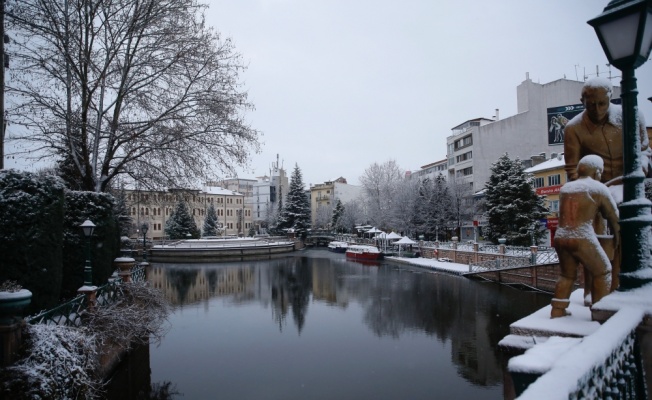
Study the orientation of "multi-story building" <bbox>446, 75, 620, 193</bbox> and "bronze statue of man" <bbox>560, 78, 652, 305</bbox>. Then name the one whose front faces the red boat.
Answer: the multi-story building

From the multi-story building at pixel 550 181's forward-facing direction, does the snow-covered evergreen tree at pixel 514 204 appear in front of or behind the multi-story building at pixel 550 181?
in front

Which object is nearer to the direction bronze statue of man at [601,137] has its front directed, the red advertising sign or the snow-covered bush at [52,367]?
the snow-covered bush

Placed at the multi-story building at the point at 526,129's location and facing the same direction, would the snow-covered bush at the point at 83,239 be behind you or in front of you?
in front

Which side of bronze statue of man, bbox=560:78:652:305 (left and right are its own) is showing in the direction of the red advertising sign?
back

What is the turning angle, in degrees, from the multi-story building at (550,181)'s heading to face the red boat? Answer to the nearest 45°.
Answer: approximately 45° to its right

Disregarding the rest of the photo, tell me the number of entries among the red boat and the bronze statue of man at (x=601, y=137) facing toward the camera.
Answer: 1

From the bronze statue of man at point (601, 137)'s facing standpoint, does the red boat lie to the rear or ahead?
to the rear

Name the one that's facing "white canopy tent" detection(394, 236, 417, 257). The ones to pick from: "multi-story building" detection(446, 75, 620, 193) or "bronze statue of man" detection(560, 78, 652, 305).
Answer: the multi-story building

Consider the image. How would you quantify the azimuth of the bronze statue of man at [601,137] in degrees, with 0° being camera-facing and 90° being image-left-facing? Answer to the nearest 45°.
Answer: approximately 0°

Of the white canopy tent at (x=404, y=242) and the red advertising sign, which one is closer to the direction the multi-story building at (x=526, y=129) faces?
the white canopy tent

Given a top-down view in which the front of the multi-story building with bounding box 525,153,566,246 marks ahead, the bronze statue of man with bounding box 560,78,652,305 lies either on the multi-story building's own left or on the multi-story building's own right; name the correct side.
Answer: on the multi-story building's own left

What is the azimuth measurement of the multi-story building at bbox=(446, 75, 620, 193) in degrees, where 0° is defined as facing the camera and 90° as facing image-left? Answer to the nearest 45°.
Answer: approximately 45°

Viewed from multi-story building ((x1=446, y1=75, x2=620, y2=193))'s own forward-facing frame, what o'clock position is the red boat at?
The red boat is roughly at 12 o'clock from the multi-story building.
